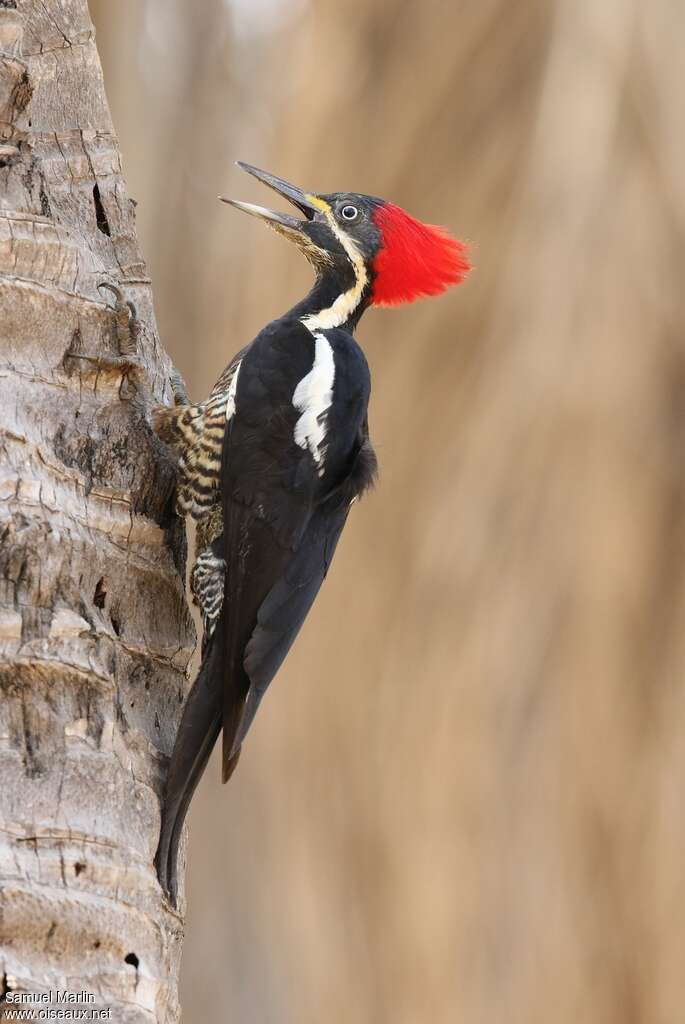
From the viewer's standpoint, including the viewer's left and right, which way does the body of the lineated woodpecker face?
facing to the left of the viewer
